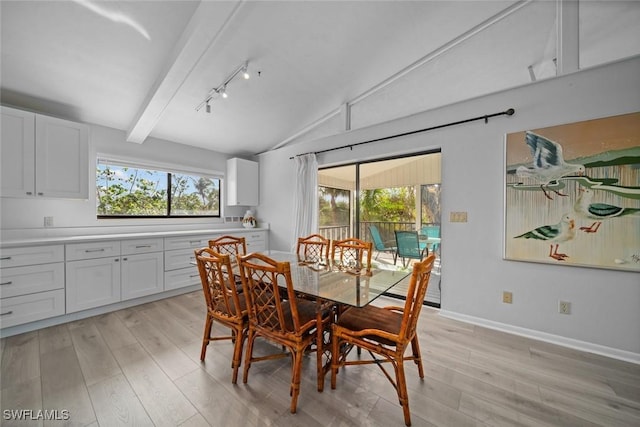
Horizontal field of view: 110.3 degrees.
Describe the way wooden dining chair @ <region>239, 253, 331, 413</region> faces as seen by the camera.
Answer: facing away from the viewer and to the right of the viewer

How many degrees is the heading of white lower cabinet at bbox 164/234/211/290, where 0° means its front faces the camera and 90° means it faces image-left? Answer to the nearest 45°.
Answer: approximately 0°

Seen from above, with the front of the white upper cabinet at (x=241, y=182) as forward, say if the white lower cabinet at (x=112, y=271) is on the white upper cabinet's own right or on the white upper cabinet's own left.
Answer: on the white upper cabinet's own right

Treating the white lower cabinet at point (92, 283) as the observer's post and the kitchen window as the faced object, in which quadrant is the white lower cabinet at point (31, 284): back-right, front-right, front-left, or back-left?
back-left

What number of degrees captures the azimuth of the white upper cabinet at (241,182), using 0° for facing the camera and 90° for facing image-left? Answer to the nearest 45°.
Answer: approximately 315°
